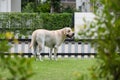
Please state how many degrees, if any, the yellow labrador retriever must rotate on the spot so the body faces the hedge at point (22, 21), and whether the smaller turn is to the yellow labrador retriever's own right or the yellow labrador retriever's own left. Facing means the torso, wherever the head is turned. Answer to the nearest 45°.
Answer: approximately 90° to the yellow labrador retriever's own left

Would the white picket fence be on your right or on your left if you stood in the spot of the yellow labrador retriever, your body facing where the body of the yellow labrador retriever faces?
on your left

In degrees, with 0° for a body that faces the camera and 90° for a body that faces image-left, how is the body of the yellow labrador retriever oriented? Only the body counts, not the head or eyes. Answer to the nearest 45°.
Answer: approximately 270°

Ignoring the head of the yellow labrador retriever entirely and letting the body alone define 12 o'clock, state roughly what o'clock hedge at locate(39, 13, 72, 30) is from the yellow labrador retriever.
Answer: The hedge is roughly at 9 o'clock from the yellow labrador retriever.
